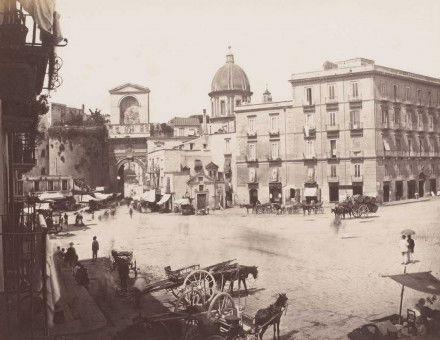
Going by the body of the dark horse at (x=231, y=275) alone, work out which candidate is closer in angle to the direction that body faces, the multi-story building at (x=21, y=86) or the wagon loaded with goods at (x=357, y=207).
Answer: the wagon loaded with goods

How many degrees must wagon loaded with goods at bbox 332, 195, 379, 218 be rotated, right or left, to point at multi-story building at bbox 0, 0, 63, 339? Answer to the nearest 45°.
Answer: approximately 90° to its left

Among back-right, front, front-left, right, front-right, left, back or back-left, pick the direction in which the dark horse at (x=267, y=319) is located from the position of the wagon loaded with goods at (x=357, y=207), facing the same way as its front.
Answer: left

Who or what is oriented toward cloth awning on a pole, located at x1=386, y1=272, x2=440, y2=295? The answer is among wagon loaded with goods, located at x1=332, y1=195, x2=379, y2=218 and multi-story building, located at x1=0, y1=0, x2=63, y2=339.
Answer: the multi-story building

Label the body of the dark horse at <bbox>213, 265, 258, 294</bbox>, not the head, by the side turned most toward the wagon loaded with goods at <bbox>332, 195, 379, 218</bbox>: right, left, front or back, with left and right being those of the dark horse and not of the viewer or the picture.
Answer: left

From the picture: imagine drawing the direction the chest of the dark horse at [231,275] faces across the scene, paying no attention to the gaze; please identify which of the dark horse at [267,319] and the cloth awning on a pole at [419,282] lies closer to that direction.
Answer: the cloth awning on a pole

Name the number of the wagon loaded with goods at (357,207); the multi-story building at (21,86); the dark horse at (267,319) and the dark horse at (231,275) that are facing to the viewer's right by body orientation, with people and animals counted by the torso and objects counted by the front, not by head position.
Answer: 3

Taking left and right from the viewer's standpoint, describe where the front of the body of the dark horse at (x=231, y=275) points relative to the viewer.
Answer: facing to the right of the viewer

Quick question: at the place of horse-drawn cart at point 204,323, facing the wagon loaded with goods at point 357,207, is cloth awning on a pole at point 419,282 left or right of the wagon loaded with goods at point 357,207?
right

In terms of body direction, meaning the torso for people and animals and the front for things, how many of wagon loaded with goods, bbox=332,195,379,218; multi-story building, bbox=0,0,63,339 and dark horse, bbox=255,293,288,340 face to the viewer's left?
1

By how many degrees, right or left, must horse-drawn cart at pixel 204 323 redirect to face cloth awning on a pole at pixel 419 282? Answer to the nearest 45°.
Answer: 0° — it already faces it

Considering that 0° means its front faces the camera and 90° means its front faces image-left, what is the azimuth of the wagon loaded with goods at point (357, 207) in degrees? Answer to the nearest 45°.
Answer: approximately 90°

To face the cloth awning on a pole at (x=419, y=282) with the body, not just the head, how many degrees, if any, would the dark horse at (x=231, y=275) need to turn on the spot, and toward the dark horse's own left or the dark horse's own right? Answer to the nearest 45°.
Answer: approximately 45° to the dark horse's own right

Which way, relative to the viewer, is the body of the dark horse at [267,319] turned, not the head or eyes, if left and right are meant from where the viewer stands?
facing to the right of the viewer
